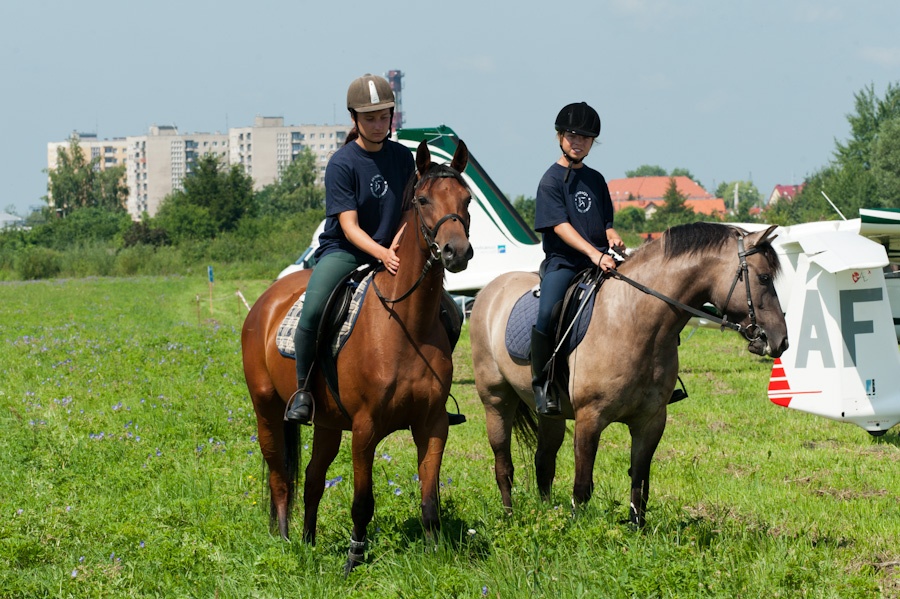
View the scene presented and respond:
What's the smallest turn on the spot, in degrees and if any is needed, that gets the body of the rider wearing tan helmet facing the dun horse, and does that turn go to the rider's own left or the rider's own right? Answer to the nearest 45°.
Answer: approximately 45° to the rider's own left

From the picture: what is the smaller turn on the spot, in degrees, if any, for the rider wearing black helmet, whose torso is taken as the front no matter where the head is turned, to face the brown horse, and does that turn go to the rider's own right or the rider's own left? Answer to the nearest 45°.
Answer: approximately 90° to the rider's own right

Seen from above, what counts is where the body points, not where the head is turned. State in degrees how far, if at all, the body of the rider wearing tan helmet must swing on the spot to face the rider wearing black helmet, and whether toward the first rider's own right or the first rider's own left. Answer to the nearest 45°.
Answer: approximately 90° to the first rider's own left

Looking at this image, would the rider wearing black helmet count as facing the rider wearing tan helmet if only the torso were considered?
no

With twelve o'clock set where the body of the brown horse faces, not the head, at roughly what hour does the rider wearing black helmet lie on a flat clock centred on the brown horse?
The rider wearing black helmet is roughly at 9 o'clock from the brown horse.

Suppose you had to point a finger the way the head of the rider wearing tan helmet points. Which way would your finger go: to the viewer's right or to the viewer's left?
to the viewer's right

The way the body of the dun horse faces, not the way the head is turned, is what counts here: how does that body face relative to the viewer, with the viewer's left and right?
facing the viewer and to the right of the viewer

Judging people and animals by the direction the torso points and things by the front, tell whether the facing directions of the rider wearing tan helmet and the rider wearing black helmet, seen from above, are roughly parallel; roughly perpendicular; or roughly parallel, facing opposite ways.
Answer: roughly parallel

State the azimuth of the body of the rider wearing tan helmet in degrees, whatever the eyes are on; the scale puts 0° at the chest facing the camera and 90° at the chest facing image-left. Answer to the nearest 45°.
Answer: approximately 315°

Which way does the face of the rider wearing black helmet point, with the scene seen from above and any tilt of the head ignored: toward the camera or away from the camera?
toward the camera
